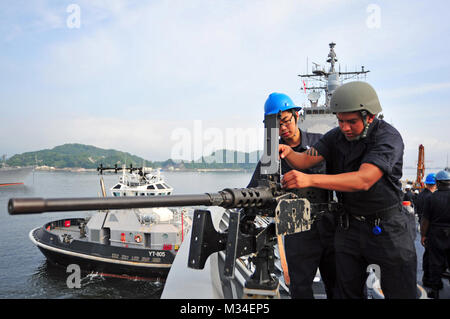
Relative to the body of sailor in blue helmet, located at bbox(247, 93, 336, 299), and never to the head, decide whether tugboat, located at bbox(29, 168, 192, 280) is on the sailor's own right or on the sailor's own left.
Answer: on the sailor's own right

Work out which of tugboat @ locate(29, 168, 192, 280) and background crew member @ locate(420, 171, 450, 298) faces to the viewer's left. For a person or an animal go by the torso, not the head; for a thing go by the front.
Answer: the tugboat

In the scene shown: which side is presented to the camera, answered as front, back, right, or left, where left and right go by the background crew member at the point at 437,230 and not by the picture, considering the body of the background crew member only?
back

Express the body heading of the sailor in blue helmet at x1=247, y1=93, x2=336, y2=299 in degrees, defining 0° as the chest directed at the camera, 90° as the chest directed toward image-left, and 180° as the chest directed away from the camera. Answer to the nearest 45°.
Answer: approximately 45°
